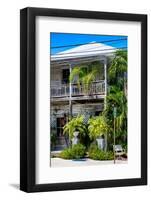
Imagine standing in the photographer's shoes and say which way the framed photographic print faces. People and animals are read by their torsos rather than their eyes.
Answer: facing the viewer and to the right of the viewer
